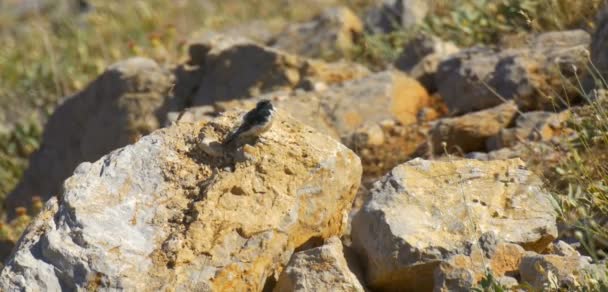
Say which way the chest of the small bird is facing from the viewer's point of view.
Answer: to the viewer's right

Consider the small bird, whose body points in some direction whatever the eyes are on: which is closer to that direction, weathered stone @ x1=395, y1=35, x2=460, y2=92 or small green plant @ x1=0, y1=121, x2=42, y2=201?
the weathered stone

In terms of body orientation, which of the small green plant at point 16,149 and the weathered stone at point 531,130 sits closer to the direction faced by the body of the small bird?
the weathered stone

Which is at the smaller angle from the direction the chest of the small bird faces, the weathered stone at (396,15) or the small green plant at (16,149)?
the weathered stone

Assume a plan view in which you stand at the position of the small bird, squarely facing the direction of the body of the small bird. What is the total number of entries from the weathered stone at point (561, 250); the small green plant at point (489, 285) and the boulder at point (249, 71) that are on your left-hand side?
1
